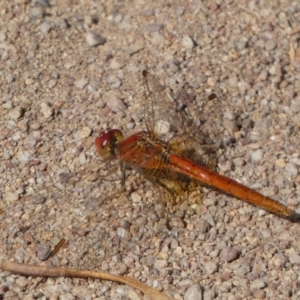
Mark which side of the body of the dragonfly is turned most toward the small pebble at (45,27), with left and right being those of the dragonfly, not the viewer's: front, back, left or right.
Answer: front

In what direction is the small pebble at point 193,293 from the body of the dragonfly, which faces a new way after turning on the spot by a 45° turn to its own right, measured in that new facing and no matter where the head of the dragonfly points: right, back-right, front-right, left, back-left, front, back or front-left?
back

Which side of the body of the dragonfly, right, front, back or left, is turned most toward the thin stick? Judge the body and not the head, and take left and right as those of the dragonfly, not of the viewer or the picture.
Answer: left

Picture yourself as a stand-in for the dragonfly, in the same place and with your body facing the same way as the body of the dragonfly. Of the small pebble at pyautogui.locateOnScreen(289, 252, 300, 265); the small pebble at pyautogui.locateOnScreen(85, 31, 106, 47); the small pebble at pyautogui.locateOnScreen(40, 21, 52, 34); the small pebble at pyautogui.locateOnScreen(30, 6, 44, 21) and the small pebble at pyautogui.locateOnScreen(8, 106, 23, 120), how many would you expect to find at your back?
1

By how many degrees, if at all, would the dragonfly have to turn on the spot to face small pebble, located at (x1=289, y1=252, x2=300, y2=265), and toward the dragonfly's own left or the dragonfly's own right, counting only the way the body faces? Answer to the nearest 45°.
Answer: approximately 180°

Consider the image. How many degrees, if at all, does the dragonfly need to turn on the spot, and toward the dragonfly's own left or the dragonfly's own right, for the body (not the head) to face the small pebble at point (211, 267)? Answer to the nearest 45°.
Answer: approximately 135° to the dragonfly's own left

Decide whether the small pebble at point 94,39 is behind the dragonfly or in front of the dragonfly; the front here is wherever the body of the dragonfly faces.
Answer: in front

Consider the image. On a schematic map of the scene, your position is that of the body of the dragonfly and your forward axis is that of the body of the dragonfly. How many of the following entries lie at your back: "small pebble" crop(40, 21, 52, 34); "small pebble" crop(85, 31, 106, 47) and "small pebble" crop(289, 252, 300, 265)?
1

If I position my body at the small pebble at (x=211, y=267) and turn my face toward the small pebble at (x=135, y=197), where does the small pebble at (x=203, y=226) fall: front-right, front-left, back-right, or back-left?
front-right

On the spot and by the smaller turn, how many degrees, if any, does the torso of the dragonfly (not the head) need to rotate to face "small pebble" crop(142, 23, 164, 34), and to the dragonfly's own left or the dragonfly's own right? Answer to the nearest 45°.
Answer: approximately 45° to the dragonfly's own right

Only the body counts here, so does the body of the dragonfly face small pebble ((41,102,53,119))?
yes

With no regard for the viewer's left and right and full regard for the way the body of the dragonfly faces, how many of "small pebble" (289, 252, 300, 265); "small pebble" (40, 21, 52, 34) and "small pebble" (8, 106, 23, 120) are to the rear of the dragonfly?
1

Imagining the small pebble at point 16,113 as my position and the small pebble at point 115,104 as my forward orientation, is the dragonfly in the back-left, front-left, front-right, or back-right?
front-right

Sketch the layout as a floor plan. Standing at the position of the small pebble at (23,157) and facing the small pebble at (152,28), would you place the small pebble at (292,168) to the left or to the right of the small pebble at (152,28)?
right

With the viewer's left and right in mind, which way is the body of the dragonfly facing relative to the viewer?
facing away from the viewer and to the left of the viewer
